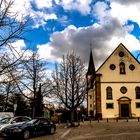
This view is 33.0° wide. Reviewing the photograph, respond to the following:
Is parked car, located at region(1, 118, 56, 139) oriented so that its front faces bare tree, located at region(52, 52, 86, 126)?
no
